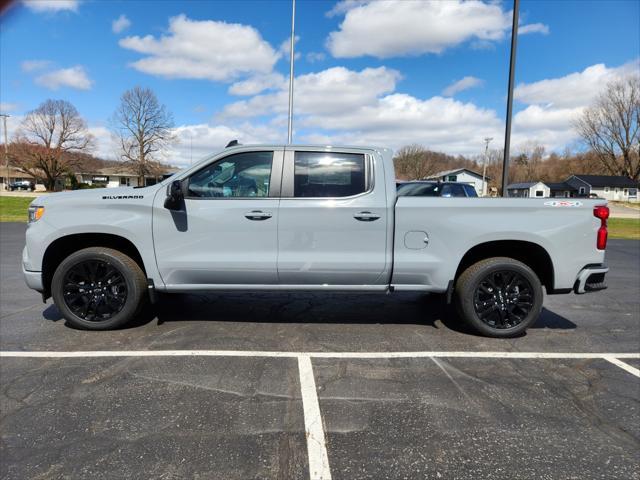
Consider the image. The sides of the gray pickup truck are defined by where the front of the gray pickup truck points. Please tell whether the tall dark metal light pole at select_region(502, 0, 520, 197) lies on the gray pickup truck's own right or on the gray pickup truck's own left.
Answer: on the gray pickup truck's own right

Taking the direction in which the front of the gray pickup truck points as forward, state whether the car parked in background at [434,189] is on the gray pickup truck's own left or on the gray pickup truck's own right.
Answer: on the gray pickup truck's own right

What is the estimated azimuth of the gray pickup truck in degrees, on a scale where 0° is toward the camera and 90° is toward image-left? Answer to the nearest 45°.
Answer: approximately 90°
